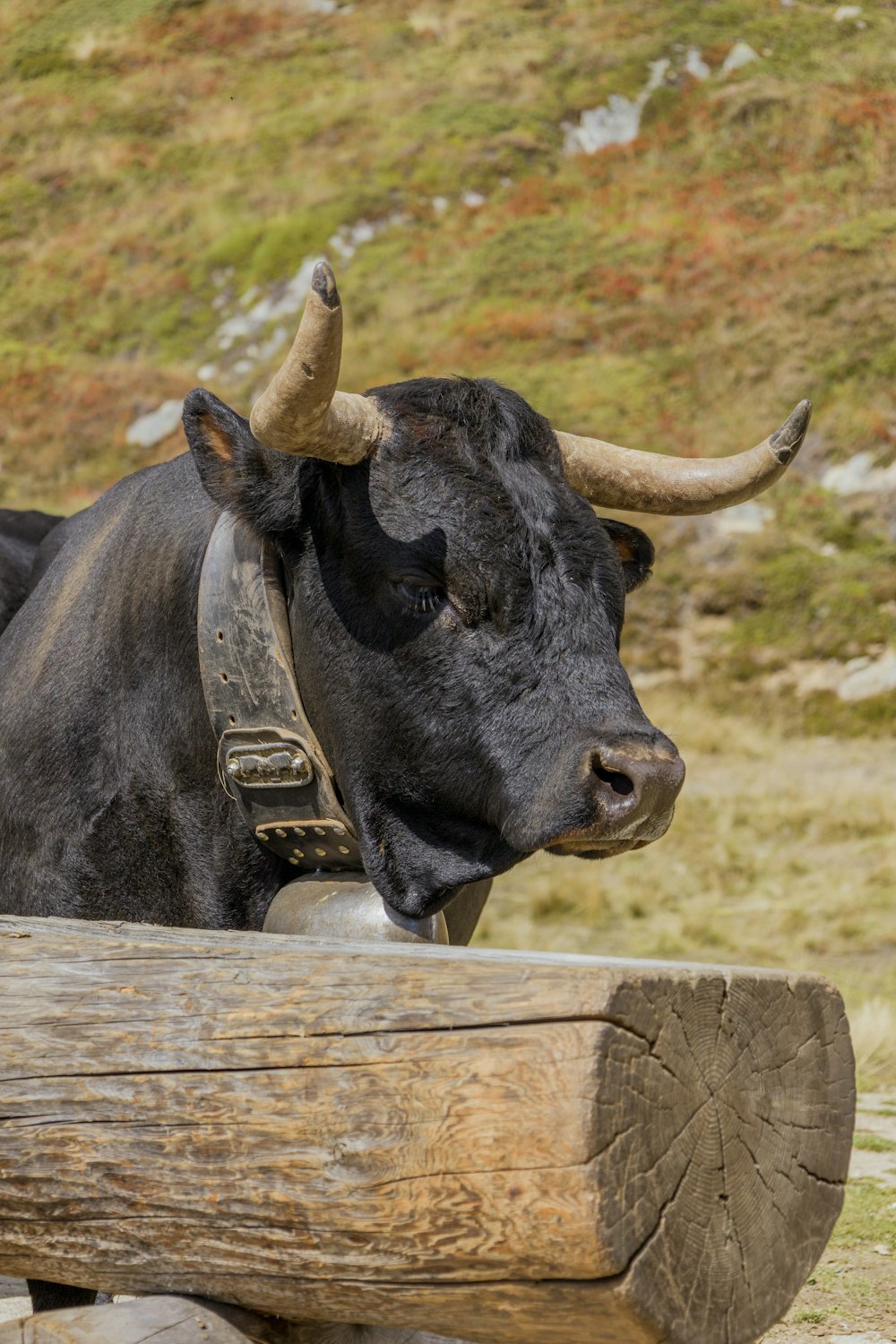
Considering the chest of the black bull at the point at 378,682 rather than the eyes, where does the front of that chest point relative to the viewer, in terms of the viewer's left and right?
facing the viewer and to the right of the viewer

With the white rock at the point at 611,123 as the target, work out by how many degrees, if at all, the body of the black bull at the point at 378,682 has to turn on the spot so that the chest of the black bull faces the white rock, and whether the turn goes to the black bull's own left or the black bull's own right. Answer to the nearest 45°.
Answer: approximately 135° to the black bull's own left

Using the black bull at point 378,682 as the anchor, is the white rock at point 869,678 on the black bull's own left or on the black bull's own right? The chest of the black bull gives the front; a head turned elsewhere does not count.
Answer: on the black bull's own left

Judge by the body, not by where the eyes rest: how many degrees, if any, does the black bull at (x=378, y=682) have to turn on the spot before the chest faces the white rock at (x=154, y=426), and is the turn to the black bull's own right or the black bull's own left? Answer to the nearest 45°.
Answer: approximately 135° to the black bull's own left

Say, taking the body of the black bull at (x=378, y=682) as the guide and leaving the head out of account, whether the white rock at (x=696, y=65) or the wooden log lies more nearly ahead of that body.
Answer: the wooden log

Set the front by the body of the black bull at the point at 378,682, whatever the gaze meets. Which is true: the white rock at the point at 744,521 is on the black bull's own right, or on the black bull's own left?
on the black bull's own left

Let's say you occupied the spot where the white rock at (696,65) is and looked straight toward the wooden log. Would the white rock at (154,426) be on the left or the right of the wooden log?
right
